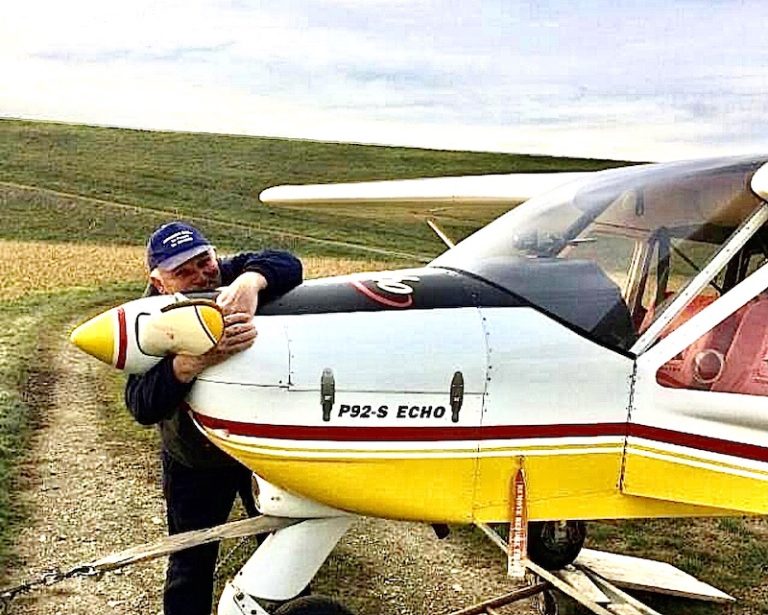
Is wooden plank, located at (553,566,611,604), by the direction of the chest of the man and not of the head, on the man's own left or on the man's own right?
on the man's own left

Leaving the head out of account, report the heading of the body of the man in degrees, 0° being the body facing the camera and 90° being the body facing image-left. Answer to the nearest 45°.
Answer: approximately 315°

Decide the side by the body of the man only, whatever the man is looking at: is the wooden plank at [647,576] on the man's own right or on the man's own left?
on the man's own left

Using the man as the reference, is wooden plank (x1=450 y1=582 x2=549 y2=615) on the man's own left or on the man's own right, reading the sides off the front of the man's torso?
on the man's own left

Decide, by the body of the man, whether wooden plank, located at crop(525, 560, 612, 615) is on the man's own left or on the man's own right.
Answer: on the man's own left
